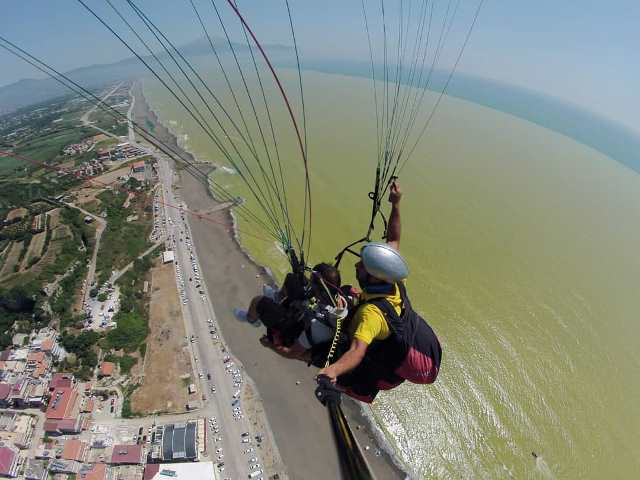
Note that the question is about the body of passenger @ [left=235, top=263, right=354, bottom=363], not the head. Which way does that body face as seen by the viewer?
to the viewer's left
